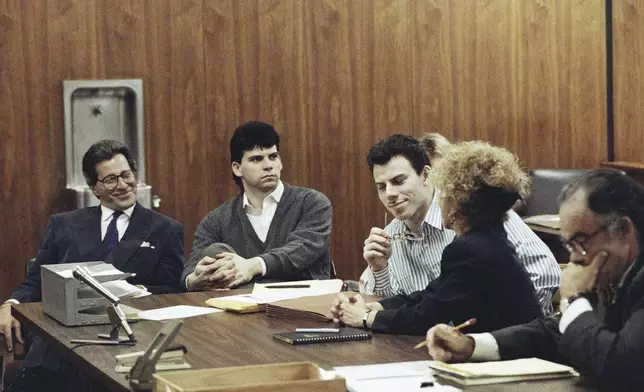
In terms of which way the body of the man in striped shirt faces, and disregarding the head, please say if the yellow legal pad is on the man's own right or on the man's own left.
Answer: on the man's own left

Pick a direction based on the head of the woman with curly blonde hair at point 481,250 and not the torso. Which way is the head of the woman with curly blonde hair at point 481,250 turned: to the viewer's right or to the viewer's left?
to the viewer's left

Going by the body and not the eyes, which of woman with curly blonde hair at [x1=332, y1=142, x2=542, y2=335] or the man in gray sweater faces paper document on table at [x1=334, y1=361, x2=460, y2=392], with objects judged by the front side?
the man in gray sweater

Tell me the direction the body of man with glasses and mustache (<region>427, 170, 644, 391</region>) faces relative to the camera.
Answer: to the viewer's left

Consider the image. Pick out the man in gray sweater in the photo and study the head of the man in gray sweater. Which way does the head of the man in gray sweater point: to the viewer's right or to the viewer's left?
to the viewer's right

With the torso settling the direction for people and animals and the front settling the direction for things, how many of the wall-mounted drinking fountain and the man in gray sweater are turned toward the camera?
2

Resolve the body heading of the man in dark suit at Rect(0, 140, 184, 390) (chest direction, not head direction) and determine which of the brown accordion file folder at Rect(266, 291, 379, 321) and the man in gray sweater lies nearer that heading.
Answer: the brown accordion file folder

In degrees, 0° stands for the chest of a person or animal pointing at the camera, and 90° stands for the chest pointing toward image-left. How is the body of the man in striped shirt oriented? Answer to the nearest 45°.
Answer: approximately 45°

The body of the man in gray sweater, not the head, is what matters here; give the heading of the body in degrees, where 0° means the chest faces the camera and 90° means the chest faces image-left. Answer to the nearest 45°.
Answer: approximately 0°

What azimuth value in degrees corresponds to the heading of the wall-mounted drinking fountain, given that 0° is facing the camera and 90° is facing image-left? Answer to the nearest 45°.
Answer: approximately 0°

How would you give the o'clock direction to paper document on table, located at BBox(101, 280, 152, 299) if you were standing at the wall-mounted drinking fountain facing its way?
The paper document on table is roughly at 12 o'clock from the wall-mounted drinking fountain.

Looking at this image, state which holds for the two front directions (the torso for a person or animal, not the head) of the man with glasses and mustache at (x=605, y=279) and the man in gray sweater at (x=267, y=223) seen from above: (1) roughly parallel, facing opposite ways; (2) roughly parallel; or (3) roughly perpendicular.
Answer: roughly perpendicular

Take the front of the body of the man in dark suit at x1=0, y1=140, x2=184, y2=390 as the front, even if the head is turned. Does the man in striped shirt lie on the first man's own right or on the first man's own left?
on the first man's own left
